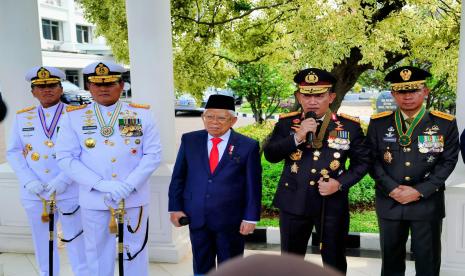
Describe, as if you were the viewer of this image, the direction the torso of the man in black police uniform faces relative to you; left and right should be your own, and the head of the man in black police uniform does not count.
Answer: facing the viewer

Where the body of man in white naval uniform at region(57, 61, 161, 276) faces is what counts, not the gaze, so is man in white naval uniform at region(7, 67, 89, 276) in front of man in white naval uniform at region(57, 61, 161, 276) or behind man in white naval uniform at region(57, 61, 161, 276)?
behind

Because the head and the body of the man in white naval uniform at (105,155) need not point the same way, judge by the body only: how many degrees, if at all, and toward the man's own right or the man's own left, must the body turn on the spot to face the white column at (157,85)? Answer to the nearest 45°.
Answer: approximately 135° to the man's own left

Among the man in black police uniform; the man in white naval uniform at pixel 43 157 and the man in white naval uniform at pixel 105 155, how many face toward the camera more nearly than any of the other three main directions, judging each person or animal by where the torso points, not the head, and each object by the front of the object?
3

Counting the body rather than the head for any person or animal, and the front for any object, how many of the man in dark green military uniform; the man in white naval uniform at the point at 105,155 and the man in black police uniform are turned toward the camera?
3

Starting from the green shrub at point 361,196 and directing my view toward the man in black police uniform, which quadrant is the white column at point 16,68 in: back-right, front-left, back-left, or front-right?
front-right

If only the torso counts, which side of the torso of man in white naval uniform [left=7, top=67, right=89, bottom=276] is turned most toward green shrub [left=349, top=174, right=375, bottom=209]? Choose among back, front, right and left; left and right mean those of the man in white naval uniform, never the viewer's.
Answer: left

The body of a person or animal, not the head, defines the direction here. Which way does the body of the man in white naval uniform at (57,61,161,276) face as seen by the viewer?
toward the camera

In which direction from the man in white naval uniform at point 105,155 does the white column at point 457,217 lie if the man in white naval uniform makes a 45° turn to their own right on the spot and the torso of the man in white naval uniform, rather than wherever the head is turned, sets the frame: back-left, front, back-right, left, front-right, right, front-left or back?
back-left

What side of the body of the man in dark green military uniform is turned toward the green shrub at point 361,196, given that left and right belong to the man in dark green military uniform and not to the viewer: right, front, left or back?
back

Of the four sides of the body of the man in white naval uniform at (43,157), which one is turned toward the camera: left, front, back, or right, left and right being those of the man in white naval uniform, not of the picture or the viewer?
front
